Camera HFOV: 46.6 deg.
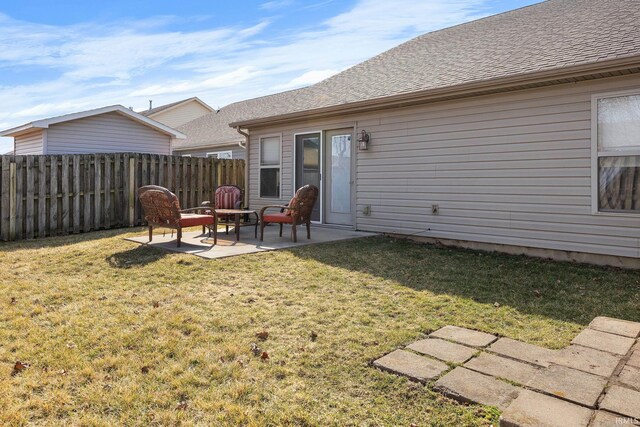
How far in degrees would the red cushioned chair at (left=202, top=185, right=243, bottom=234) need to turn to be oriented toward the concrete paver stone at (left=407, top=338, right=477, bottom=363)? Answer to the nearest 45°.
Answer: approximately 45° to its left

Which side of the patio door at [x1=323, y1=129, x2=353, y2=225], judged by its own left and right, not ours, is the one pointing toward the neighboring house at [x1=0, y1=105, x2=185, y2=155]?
right

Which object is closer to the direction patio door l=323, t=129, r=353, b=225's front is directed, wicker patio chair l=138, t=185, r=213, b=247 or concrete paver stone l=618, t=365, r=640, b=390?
the wicker patio chair

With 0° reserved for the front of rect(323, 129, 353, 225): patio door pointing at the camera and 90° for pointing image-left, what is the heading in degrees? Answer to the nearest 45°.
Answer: approximately 45°

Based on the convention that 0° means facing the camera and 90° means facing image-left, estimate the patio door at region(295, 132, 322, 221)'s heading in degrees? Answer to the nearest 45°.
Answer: approximately 45°

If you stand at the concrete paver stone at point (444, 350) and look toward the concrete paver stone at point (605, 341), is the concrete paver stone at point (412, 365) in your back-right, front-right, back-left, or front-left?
back-right

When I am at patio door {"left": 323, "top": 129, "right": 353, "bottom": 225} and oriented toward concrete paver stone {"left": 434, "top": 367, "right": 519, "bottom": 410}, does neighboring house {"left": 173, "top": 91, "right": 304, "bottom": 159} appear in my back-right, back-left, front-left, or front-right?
back-right

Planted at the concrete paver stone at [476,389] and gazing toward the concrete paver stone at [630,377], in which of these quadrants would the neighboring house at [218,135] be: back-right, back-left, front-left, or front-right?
back-left
